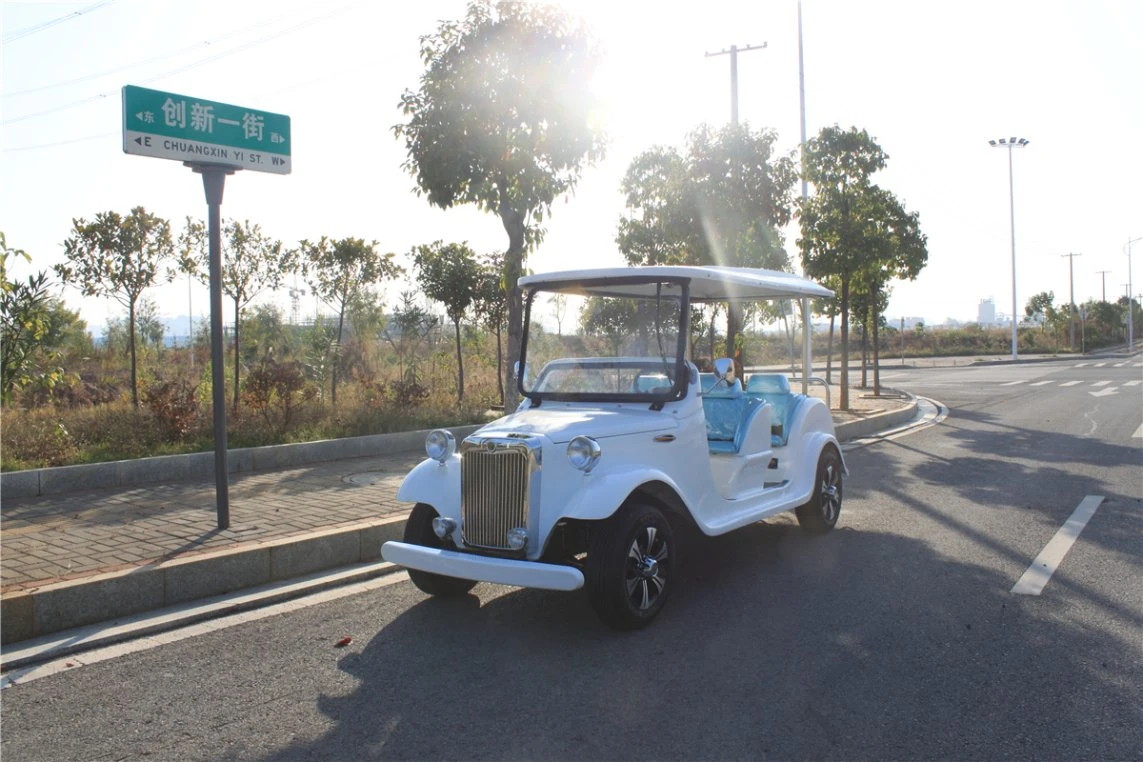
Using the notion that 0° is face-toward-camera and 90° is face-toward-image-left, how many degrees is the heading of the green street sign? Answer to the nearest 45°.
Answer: approximately 315°

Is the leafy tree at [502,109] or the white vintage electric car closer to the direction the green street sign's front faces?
the white vintage electric car

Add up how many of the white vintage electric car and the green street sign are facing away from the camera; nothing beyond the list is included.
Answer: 0

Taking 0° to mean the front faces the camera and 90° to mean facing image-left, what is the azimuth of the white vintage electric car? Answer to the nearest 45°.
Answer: approximately 45°

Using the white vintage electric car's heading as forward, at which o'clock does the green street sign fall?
The green street sign is roughly at 2 o'clock from the white vintage electric car.

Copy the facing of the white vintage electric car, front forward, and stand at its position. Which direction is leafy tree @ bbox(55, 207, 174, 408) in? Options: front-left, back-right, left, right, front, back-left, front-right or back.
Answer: right

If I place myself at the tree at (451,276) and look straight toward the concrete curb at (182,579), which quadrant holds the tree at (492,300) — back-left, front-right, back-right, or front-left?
back-left

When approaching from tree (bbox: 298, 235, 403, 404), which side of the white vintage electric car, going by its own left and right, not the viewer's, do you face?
right
